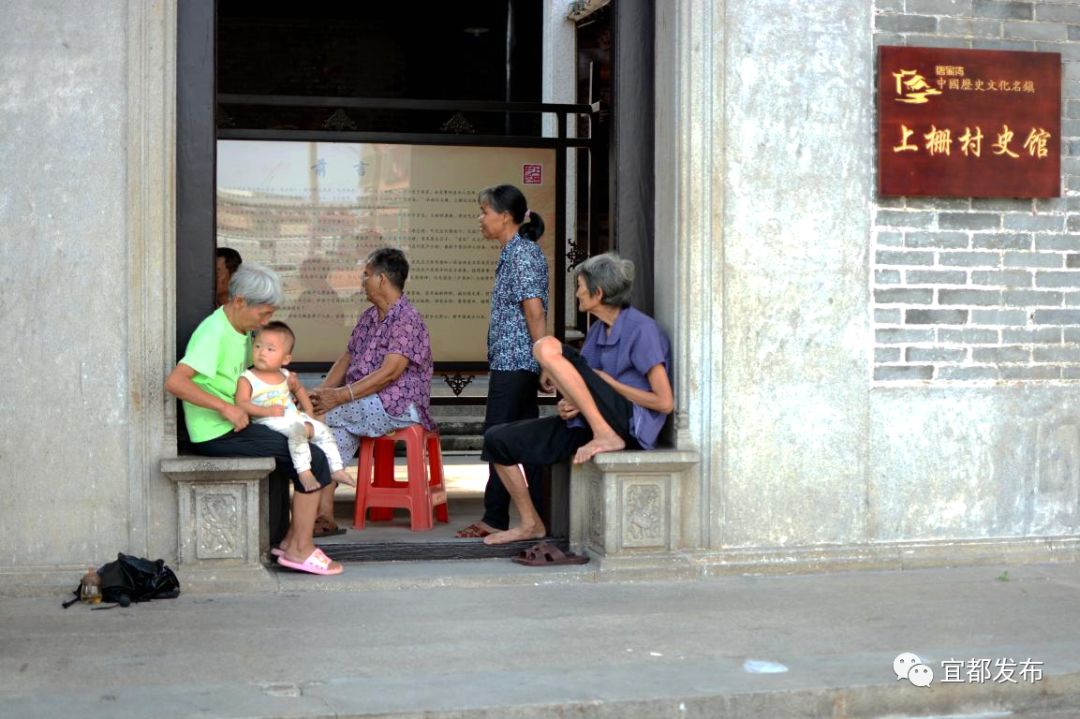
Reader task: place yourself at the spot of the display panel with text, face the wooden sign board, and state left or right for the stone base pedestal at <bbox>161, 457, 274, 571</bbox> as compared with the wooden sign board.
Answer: right

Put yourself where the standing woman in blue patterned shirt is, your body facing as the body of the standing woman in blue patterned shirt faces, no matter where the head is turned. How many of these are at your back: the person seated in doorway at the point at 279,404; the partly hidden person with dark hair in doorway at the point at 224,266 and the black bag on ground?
0

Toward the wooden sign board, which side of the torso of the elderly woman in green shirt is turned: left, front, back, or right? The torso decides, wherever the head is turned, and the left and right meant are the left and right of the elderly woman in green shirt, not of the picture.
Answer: front

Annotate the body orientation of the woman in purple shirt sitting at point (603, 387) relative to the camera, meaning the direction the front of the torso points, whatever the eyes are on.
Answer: to the viewer's left

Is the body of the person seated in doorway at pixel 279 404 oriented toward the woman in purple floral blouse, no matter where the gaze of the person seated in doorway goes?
no

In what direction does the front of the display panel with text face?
toward the camera

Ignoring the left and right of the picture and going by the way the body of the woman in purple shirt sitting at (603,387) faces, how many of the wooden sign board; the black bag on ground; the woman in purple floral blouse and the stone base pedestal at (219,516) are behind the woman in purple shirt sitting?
1

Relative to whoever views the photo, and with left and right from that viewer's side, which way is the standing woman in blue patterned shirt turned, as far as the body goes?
facing to the left of the viewer

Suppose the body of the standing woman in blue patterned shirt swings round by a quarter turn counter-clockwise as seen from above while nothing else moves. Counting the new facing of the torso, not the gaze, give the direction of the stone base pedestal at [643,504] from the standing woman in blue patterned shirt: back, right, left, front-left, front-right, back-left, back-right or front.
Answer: front-left

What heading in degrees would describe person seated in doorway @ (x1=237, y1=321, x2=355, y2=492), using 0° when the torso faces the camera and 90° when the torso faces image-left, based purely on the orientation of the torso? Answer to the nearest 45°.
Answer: approximately 315°

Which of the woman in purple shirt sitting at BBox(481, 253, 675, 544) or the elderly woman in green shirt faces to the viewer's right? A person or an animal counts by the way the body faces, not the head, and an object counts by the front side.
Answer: the elderly woman in green shirt

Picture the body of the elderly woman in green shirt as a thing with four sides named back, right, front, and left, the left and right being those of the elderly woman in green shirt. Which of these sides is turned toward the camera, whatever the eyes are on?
right

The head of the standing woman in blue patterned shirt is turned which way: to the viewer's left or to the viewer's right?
to the viewer's left

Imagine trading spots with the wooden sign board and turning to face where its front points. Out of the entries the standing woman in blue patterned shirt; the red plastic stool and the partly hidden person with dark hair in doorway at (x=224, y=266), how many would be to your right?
3

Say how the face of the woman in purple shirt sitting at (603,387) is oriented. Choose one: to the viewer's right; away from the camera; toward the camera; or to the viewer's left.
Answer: to the viewer's left

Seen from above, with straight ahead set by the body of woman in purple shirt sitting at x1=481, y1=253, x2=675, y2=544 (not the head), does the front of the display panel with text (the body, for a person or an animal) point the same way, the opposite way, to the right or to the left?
to the left
